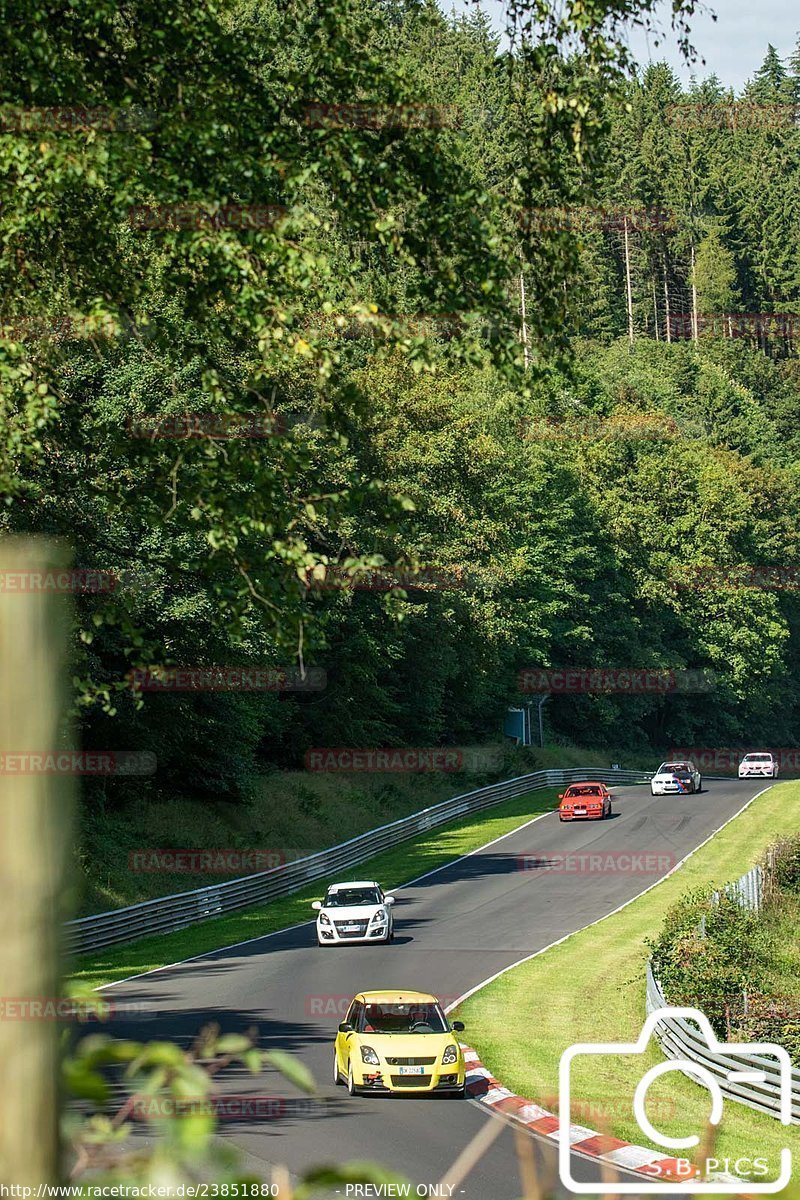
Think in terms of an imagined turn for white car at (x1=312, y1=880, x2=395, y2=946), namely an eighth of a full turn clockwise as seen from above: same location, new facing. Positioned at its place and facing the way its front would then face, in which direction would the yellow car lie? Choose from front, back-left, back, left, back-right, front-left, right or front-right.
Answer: front-left

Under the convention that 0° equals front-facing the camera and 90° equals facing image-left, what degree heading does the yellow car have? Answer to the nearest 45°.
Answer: approximately 0°

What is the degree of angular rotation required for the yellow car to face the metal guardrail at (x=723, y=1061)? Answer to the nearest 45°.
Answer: approximately 90° to its left

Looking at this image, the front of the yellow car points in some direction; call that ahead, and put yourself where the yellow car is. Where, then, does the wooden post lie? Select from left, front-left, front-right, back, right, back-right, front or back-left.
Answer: front

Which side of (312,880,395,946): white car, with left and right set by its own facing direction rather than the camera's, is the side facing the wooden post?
front

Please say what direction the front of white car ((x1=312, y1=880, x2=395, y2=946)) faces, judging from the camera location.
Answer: facing the viewer

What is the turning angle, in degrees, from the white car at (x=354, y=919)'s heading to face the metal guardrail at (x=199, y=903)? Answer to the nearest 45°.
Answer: approximately 135° to its right
